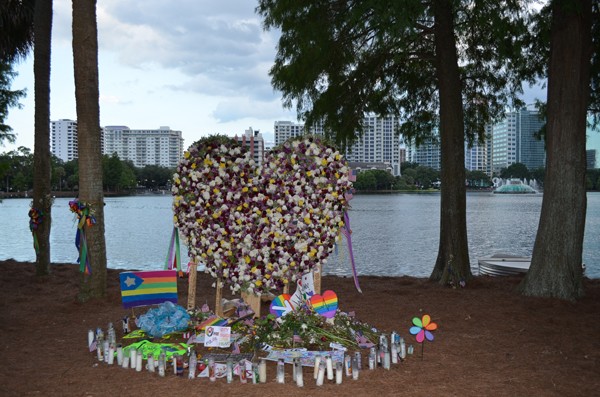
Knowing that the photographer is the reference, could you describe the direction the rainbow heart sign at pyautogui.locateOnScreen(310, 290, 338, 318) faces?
facing the viewer

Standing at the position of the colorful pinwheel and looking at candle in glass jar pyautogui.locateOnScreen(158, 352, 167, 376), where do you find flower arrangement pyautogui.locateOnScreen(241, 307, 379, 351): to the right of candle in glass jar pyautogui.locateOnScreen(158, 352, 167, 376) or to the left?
right

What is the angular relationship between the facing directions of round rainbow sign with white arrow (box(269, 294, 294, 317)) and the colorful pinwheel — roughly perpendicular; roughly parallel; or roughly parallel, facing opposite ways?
roughly parallel

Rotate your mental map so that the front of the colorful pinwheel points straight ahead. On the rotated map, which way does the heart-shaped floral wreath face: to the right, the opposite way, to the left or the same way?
the same way

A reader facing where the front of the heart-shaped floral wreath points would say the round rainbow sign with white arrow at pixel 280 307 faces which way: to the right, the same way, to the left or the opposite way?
the same way

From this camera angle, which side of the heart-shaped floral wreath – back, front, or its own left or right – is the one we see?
front

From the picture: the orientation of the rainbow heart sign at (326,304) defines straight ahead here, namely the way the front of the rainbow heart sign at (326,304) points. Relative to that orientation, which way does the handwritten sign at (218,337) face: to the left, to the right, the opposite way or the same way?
the same way

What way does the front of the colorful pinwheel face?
toward the camera

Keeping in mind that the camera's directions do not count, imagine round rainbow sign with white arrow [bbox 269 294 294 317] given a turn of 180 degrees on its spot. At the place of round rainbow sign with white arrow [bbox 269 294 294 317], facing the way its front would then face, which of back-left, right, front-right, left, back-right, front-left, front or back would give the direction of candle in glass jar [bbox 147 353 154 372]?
back-left

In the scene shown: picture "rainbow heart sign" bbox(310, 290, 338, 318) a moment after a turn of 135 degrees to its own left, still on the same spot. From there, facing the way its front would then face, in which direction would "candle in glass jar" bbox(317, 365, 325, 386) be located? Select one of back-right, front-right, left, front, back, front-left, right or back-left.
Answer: back-right

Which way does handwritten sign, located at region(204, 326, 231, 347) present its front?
toward the camera

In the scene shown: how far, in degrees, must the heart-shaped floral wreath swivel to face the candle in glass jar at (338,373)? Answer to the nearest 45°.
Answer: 0° — it already faces it
